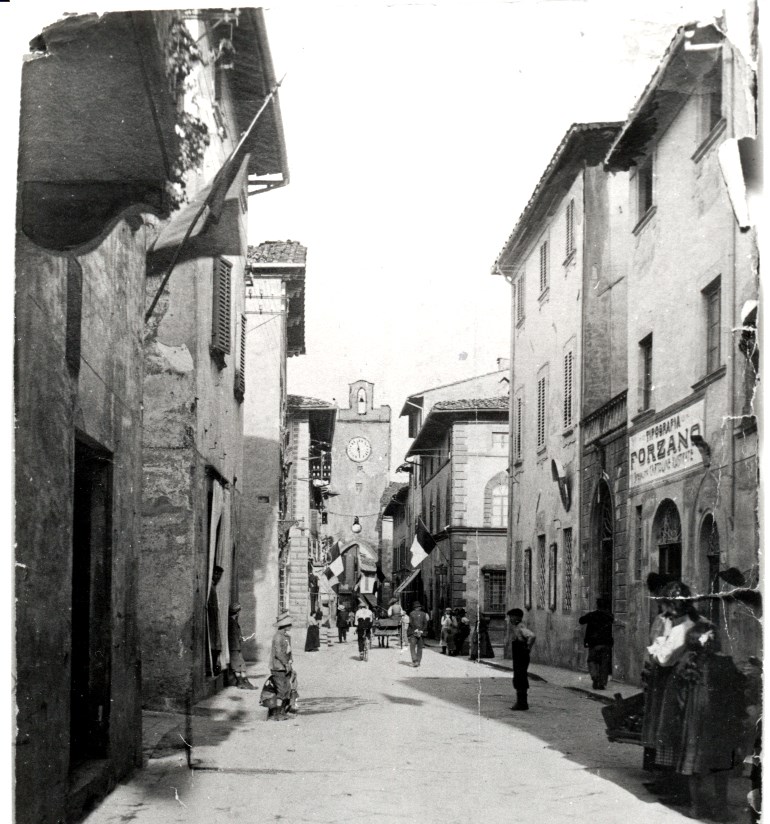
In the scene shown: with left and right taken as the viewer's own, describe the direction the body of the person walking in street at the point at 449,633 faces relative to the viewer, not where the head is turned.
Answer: facing the viewer

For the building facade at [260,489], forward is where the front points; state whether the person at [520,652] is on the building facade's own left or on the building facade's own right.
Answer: on the building facade's own right

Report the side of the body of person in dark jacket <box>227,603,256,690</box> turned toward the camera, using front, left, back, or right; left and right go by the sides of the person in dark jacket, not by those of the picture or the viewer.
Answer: right

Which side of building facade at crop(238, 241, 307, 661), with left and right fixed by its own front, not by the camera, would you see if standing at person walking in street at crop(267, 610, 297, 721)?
right

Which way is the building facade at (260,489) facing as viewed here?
to the viewer's right

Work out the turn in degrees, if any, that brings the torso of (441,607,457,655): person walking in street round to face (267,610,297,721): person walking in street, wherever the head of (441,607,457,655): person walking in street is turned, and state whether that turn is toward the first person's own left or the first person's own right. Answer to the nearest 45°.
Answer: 0° — they already face them

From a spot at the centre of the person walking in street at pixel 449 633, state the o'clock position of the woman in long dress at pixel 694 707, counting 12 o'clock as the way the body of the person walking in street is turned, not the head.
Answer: The woman in long dress is roughly at 12 o'clock from the person walking in street.

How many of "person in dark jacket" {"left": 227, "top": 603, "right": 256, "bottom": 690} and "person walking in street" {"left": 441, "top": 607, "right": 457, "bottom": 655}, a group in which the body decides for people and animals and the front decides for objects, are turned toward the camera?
1

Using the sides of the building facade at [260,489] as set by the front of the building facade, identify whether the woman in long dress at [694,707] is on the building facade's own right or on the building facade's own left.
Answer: on the building facade's own right

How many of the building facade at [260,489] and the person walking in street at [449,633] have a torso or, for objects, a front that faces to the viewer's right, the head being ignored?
1

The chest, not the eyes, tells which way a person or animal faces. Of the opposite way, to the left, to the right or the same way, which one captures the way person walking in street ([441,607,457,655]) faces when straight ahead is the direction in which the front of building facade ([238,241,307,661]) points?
to the right
